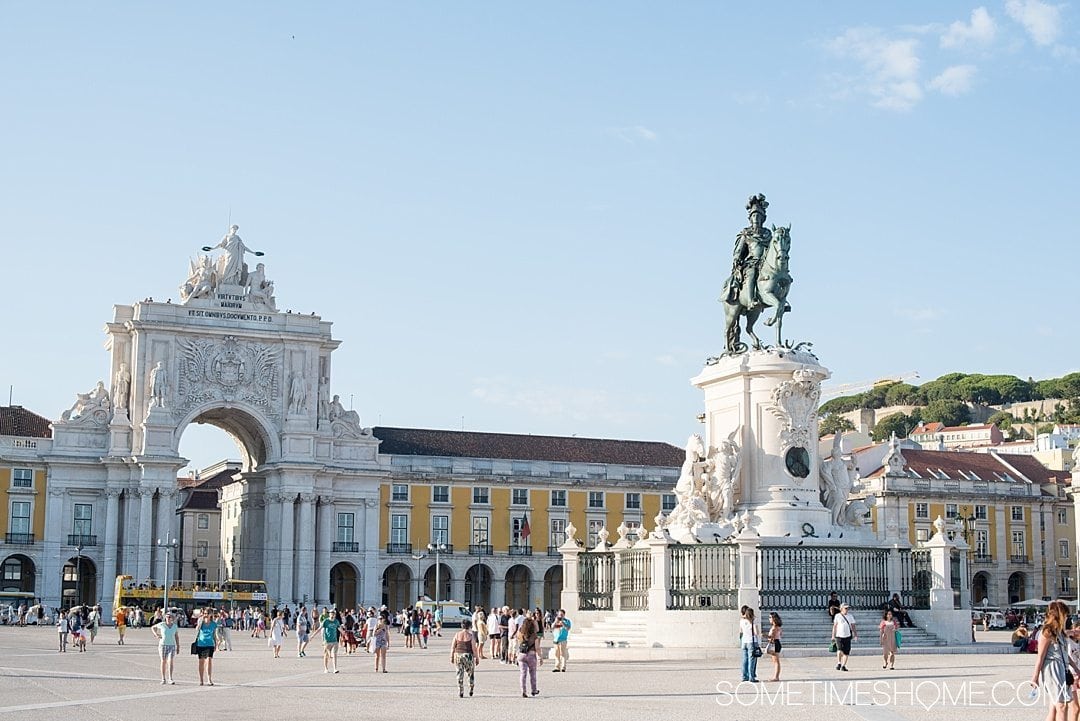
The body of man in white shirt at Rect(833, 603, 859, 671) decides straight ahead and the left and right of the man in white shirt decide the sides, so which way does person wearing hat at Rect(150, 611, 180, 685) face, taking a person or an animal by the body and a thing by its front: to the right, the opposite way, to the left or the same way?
the same way

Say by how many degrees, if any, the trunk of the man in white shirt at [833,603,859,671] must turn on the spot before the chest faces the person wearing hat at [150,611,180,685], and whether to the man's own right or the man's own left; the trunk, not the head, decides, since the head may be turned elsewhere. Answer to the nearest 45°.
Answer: approximately 90° to the man's own right

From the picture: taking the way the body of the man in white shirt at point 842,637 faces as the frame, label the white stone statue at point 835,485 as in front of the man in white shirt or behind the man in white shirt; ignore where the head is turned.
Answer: behind

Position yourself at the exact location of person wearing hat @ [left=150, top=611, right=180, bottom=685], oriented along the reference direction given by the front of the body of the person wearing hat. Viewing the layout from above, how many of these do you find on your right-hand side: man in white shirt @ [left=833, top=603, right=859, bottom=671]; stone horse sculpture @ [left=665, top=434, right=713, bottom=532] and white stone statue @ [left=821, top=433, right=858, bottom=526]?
0

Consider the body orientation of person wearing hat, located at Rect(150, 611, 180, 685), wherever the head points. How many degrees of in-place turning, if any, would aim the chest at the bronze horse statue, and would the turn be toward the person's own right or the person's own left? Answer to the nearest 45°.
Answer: approximately 90° to the person's own left

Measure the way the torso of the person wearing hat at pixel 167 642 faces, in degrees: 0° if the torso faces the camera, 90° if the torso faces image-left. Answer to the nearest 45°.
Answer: approximately 0°

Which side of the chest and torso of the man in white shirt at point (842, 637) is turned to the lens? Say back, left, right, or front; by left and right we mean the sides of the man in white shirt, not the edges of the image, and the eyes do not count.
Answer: front

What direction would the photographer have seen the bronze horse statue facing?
facing the viewer and to the right of the viewer

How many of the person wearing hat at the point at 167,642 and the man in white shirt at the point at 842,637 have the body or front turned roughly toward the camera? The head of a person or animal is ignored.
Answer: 2

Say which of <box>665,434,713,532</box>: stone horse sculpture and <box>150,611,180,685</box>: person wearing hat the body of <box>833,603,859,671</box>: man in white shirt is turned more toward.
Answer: the person wearing hat

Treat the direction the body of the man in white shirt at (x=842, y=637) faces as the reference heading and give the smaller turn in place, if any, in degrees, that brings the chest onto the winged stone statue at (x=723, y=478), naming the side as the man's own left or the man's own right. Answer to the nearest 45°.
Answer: approximately 135° to the man's own right
